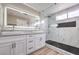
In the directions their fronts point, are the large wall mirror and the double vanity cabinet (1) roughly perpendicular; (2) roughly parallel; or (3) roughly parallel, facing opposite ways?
roughly parallel

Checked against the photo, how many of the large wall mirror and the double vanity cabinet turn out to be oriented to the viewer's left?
0

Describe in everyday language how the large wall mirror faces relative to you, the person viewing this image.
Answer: facing the viewer and to the right of the viewer

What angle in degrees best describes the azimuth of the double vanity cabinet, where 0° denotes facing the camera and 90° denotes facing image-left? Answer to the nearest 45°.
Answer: approximately 315°
